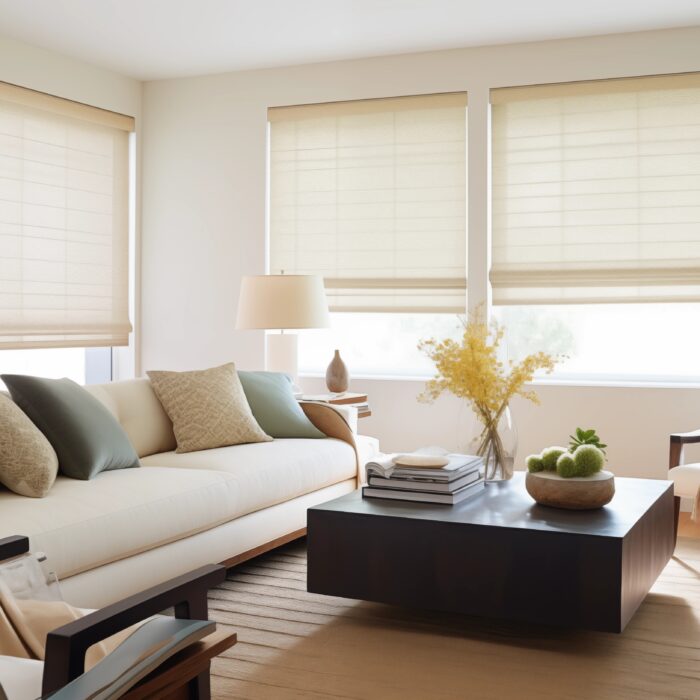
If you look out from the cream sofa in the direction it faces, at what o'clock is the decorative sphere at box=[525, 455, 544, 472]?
The decorative sphere is roughly at 11 o'clock from the cream sofa.

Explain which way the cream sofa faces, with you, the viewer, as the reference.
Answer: facing the viewer and to the right of the viewer

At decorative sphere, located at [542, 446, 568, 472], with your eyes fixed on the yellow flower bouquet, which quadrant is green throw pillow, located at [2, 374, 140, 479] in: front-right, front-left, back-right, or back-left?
front-left

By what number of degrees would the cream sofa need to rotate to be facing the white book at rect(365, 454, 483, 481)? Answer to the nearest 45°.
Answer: approximately 45° to its left

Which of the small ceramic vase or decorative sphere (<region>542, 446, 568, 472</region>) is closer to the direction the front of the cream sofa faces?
the decorative sphere

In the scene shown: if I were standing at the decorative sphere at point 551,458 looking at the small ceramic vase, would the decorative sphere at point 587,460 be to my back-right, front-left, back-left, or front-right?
back-right

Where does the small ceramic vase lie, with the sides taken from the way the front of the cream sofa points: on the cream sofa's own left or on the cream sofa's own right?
on the cream sofa's own left

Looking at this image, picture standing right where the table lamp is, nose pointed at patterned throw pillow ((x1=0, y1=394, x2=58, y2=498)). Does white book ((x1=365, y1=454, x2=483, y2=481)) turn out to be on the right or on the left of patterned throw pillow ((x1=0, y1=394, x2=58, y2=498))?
left

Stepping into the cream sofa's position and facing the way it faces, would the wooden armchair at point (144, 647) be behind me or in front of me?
in front

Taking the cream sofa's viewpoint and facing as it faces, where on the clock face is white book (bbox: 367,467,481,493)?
The white book is roughly at 11 o'clock from the cream sofa.

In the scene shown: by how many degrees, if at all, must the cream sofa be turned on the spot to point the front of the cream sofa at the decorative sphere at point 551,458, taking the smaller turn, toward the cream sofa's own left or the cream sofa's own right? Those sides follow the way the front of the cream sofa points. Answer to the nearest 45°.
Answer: approximately 45° to the cream sofa's own left

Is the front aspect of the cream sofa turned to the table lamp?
no

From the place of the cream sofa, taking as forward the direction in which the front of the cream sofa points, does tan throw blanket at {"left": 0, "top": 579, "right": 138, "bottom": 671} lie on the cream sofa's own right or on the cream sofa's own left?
on the cream sofa's own right

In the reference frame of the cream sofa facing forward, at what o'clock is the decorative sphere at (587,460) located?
The decorative sphere is roughly at 11 o'clock from the cream sofa.
